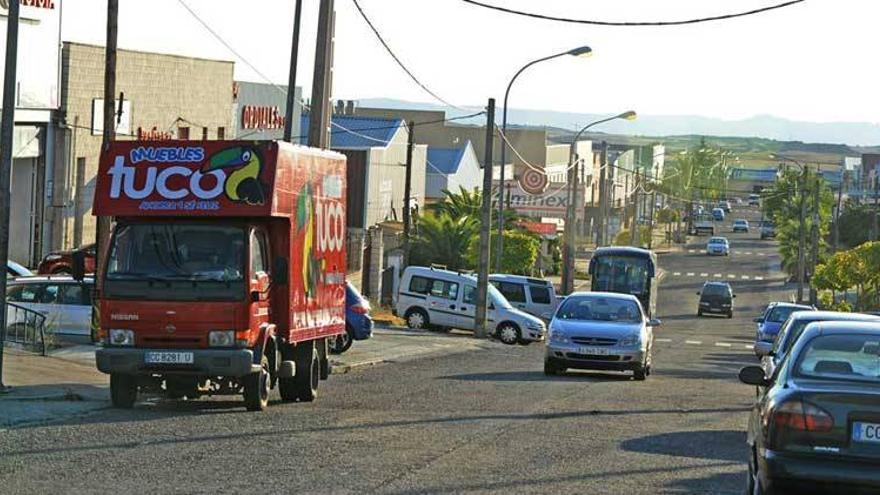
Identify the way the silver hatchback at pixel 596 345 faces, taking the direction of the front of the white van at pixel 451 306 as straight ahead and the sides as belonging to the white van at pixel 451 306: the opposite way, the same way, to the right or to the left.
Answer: to the right

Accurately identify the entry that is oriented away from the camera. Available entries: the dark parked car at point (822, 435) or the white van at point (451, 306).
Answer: the dark parked car

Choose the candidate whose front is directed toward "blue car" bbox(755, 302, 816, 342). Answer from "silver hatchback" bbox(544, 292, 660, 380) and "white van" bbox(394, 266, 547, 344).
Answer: the white van

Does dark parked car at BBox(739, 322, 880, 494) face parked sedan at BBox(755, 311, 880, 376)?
yes

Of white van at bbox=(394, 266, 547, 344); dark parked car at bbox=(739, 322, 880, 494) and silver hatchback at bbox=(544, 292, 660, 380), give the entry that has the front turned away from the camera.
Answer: the dark parked car

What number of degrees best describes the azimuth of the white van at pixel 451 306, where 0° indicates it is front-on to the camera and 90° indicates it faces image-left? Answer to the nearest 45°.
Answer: approximately 270°

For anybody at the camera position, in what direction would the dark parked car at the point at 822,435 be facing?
facing away from the viewer
